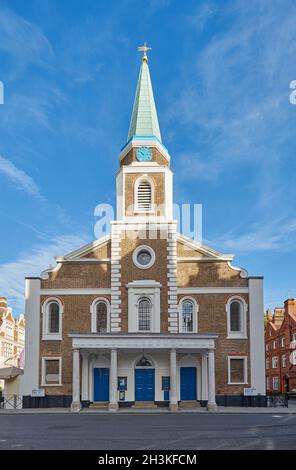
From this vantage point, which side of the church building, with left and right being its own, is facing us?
front
